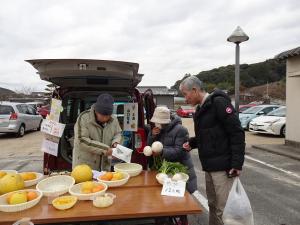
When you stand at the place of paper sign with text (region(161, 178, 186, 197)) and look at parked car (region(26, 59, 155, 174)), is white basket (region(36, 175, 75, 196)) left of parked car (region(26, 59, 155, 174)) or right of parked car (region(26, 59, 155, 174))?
left

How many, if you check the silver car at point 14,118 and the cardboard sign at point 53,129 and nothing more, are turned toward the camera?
1

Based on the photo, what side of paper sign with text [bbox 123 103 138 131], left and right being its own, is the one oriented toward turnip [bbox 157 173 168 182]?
front

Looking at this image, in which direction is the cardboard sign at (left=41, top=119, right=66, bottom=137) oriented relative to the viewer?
toward the camera

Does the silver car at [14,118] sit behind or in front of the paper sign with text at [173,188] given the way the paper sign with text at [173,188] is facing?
behind

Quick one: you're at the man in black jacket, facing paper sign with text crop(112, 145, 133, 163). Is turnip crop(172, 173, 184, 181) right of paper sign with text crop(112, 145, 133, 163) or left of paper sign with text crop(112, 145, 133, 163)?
left

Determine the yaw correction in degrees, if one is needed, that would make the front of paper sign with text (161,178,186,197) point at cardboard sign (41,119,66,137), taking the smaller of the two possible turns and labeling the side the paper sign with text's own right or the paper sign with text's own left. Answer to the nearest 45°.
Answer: approximately 135° to the paper sign with text's own right

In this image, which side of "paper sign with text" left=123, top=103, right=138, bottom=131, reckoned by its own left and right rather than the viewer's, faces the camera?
front

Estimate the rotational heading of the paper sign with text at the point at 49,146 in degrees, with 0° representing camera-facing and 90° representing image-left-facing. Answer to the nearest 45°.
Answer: approximately 0°

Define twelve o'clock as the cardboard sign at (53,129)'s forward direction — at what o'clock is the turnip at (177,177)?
The turnip is roughly at 11 o'clock from the cardboard sign.

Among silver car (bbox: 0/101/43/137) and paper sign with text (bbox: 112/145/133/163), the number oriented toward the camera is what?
1

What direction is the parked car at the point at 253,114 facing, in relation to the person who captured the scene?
facing the viewer and to the left of the viewer

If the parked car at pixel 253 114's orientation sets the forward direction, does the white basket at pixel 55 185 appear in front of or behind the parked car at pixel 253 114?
in front
